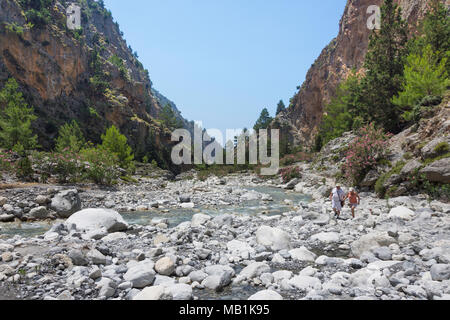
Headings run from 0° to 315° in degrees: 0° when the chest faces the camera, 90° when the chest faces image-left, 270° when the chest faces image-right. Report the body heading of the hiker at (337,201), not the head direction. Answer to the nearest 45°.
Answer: approximately 0°

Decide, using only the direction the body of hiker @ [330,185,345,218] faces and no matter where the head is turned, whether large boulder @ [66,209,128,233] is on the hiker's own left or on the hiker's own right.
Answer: on the hiker's own right

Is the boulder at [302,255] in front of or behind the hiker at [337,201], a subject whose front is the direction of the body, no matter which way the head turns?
in front

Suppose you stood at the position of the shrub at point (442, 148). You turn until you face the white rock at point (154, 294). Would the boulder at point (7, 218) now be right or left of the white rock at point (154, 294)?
right

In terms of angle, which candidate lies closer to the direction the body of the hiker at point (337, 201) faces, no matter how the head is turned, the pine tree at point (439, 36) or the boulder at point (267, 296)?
the boulder

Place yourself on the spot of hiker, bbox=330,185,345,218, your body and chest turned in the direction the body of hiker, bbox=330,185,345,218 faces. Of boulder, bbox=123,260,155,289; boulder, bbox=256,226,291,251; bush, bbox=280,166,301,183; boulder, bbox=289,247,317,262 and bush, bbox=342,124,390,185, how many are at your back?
2

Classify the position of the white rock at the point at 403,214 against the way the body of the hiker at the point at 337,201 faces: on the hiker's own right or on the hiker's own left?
on the hiker's own left

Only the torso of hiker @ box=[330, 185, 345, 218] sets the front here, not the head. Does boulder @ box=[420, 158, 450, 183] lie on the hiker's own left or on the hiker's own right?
on the hiker's own left

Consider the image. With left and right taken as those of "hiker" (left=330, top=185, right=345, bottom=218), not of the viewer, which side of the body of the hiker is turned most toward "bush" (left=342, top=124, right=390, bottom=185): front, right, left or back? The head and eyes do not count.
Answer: back

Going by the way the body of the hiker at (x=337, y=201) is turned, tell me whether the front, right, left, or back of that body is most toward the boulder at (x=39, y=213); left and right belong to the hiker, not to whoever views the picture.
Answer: right

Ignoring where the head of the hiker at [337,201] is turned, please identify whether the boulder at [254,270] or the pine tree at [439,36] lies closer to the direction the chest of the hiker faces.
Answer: the boulder

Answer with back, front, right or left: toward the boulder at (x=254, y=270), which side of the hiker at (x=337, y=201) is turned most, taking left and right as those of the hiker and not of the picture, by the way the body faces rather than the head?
front

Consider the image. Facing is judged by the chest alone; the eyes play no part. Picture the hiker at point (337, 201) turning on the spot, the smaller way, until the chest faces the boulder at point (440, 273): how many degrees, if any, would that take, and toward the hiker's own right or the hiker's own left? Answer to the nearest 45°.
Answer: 0° — they already face it

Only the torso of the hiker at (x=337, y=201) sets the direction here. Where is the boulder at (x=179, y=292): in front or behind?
in front

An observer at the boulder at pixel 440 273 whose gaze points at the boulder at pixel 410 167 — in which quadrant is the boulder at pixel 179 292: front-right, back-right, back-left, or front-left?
back-left

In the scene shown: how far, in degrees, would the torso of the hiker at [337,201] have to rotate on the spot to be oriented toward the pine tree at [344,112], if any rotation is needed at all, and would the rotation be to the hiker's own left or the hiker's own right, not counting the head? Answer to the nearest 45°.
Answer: approximately 180°
